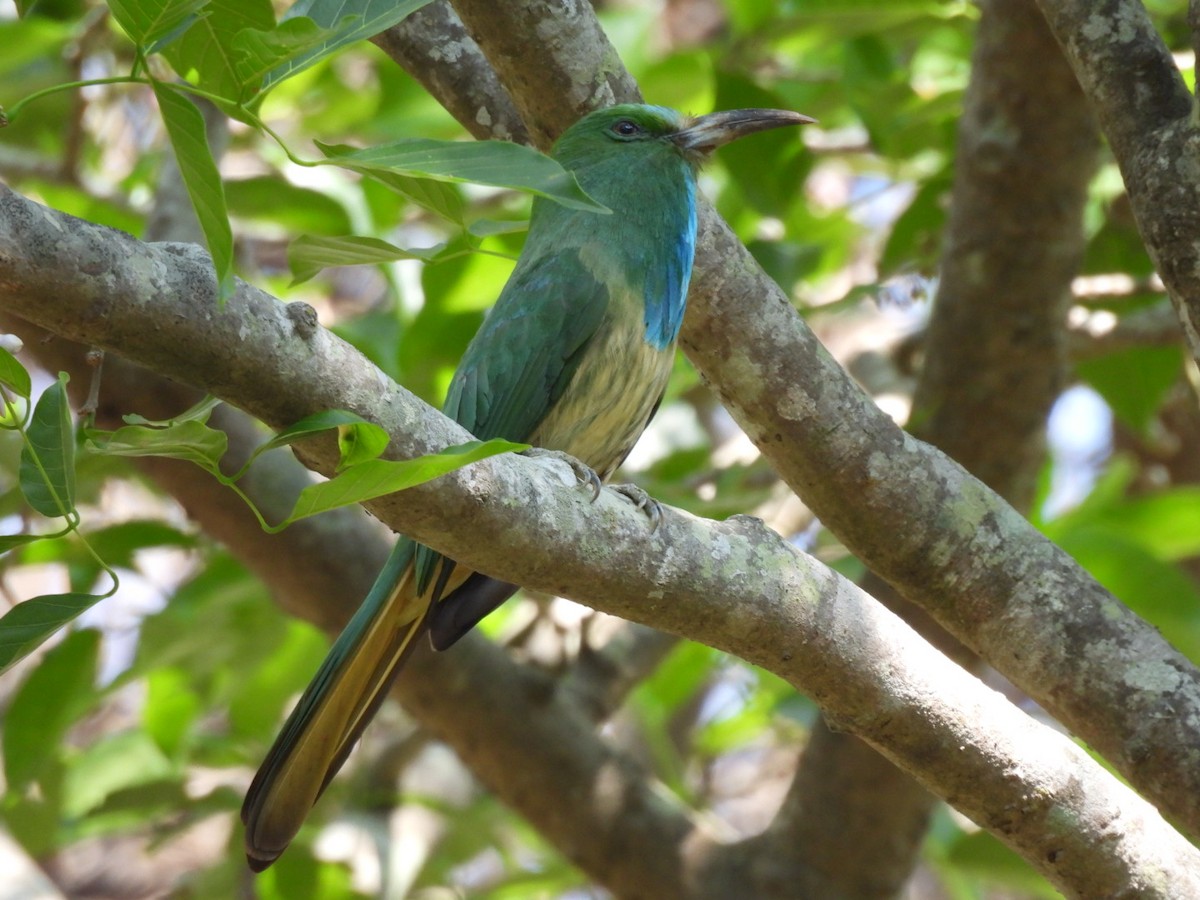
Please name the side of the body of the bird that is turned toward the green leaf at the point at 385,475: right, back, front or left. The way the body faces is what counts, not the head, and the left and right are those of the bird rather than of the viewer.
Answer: right

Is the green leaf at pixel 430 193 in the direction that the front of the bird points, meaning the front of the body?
no

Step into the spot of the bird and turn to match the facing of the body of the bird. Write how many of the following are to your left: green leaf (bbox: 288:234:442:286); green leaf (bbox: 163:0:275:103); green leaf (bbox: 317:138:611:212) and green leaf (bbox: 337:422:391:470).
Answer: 0

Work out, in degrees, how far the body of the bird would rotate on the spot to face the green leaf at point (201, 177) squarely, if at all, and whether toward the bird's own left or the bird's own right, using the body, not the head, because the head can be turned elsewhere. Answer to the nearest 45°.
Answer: approximately 90° to the bird's own right

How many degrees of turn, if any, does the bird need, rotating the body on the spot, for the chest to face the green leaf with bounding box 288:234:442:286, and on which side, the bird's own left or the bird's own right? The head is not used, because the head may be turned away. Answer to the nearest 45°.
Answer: approximately 90° to the bird's own right

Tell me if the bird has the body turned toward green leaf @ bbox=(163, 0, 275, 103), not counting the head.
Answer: no

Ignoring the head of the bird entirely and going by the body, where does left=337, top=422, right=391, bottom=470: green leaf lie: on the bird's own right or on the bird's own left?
on the bird's own right

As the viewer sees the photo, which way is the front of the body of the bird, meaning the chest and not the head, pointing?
to the viewer's right

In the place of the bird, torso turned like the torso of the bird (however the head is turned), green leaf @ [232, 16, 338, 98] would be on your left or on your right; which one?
on your right

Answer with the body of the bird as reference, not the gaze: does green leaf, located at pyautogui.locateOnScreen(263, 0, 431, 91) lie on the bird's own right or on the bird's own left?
on the bird's own right
